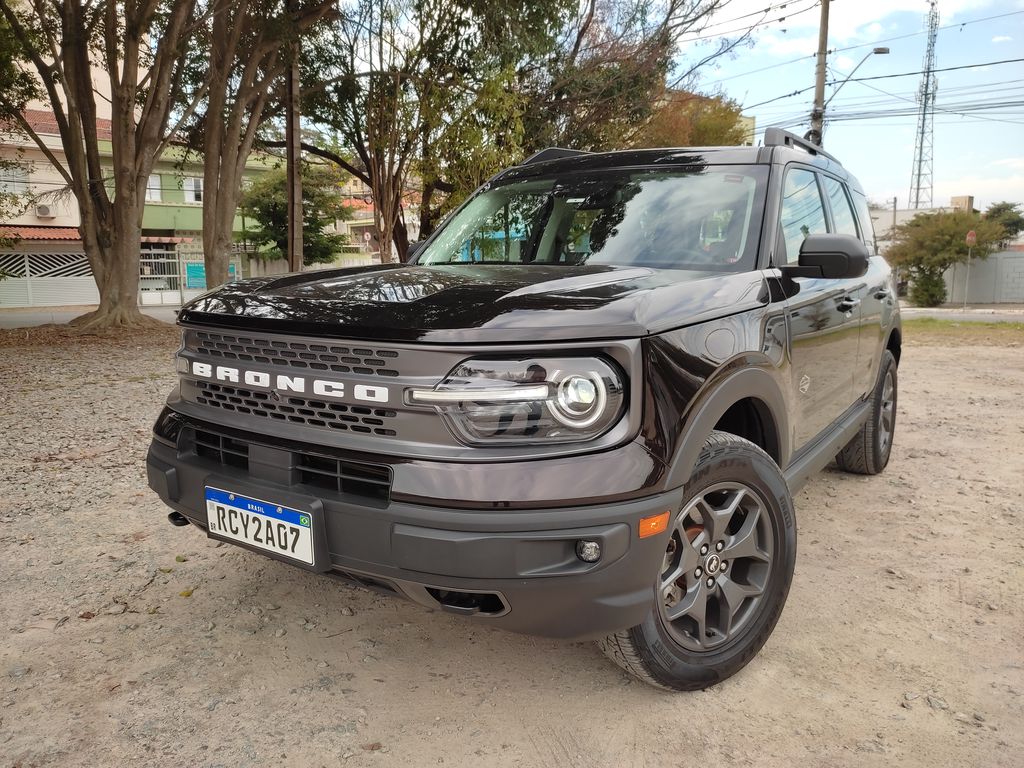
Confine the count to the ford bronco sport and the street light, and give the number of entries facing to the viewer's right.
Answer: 1

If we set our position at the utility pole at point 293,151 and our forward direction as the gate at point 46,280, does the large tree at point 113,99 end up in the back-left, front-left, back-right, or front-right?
front-left

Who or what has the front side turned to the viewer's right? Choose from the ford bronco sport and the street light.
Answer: the street light

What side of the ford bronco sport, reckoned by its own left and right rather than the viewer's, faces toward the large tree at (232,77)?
right

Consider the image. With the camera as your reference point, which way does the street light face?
facing to the right of the viewer

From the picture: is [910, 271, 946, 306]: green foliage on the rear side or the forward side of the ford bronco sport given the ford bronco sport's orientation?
on the rear side

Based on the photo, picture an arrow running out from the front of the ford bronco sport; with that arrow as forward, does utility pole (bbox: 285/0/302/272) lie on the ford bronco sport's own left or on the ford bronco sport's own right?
on the ford bronco sport's own right

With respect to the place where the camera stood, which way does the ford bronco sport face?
facing the viewer and to the left of the viewer

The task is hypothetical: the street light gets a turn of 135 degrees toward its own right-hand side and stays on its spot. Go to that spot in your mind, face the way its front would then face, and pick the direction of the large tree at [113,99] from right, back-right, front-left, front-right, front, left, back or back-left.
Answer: front

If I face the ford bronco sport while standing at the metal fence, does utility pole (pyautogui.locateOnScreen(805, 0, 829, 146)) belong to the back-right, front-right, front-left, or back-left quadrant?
front-left

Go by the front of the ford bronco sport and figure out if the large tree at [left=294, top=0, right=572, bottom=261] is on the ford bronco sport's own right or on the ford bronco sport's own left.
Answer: on the ford bronco sport's own right

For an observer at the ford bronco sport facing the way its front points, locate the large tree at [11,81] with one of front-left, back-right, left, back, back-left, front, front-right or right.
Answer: right
